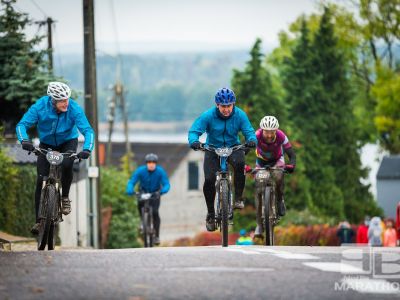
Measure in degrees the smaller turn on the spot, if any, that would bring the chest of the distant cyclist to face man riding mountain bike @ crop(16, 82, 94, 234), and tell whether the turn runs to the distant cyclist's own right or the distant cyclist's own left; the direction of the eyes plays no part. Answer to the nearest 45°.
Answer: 0° — they already face them

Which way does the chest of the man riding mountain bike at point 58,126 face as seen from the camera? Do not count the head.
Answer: toward the camera

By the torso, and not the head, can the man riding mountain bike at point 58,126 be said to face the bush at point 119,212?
no

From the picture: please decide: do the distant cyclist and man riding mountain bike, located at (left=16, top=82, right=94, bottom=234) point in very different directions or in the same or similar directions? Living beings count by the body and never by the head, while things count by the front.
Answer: same or similar directions

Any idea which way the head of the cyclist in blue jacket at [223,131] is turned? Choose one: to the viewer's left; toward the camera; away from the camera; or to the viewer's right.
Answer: toward the camera

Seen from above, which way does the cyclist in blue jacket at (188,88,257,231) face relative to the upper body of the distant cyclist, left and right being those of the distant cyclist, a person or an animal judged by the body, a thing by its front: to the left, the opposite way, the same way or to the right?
the same way

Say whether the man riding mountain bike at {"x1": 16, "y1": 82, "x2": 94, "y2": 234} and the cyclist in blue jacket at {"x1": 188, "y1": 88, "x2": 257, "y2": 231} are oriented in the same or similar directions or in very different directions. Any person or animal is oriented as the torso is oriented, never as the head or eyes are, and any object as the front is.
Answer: same or similar directions

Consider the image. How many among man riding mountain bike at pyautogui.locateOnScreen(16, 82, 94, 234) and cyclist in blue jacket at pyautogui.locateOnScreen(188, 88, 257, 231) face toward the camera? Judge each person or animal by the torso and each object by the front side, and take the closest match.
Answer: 2

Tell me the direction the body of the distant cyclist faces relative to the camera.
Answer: toward the camera

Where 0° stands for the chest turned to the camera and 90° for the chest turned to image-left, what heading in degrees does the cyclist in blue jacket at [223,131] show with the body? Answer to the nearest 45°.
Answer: approximately 0°

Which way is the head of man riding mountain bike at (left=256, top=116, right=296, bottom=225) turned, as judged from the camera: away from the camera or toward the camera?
toward the camera
